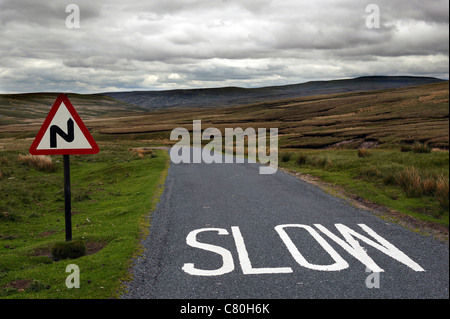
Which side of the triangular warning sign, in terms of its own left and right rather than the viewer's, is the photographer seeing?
front
